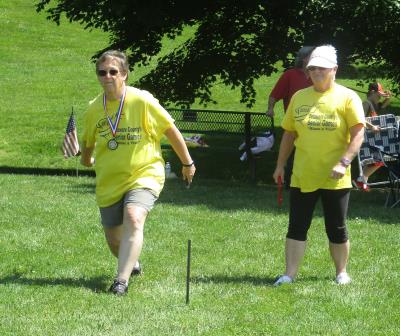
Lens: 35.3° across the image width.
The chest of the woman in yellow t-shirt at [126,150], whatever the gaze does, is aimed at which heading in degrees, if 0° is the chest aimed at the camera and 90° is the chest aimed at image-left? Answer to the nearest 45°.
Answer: approximately 45°

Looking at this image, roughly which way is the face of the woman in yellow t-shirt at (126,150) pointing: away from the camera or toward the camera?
toward the camera

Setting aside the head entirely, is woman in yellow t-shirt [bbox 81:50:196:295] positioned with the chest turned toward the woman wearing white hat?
no

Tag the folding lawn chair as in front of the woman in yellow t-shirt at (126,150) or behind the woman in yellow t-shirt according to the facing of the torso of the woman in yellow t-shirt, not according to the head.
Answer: behind

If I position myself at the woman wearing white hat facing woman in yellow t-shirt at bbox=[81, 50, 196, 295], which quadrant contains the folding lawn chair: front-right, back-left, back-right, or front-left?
back-right

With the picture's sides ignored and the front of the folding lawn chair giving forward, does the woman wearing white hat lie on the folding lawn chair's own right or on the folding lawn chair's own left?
on the folding lawn chair's own left

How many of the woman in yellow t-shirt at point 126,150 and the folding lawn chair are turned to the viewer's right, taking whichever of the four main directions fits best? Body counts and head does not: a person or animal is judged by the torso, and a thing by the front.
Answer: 0

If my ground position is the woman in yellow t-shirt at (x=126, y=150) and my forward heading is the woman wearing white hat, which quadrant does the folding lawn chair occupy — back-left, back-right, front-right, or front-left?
front-left

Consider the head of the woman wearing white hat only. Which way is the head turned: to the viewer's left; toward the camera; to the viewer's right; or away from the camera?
toward the camera

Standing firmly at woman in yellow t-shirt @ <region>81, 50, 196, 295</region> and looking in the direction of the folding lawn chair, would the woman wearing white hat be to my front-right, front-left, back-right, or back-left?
front-right
